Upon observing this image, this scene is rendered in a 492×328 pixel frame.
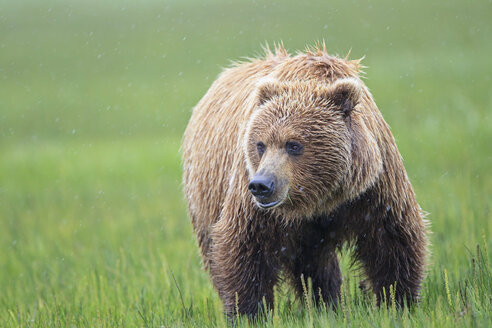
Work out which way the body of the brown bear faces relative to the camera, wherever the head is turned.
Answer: toward the camera
